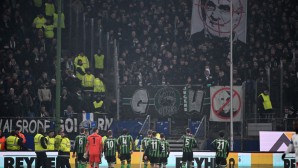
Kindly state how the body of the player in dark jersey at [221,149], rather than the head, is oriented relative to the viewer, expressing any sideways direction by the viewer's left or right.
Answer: facing away from the viewer

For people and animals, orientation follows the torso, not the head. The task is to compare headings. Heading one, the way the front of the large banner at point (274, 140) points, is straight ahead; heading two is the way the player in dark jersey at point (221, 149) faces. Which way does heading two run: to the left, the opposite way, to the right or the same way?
the opposite way

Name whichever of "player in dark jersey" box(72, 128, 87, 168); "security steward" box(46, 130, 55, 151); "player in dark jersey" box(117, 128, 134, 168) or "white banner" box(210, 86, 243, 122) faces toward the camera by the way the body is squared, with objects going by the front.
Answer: the white banner

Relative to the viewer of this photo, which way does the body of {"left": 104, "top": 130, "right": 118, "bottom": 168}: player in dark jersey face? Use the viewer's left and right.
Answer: facing away from the viewer

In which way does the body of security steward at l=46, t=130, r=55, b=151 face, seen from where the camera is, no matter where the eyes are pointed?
away from the camera

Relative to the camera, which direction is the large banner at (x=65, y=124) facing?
toward the camera

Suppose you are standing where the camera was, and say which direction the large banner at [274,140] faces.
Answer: facing the viewer

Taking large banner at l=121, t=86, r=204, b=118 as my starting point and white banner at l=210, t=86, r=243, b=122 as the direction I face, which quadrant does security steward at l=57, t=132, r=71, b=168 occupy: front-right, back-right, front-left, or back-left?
back-right

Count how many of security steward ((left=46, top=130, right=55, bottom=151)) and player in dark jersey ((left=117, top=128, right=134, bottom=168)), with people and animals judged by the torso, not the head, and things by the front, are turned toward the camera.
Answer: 0

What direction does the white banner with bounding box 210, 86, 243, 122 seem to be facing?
toward the camera

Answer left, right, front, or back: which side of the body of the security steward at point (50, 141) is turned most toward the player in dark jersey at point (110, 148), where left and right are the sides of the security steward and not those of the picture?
right

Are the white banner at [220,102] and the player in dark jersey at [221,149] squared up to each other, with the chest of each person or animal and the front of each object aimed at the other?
yes

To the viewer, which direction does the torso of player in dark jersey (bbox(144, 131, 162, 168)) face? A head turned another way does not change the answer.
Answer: away from the camera

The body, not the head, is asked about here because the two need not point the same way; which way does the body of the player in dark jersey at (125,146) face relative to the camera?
away from the camera
